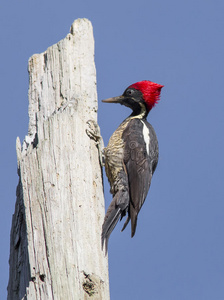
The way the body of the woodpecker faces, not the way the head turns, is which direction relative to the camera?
to the viewer's left
